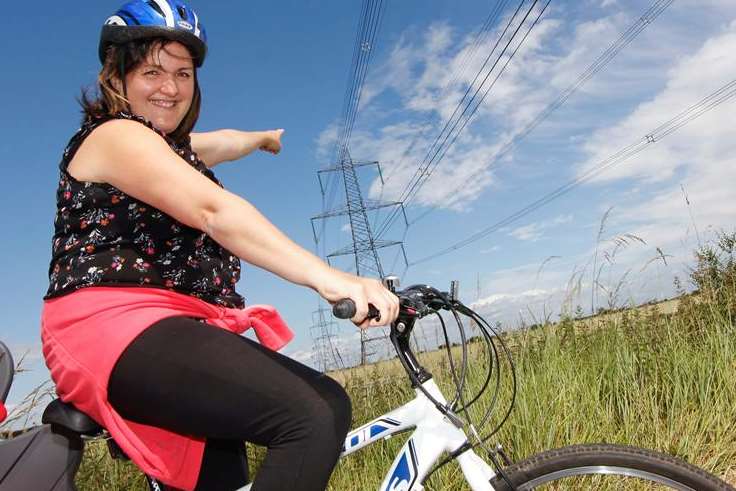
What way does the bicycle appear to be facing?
to the viewer's right
